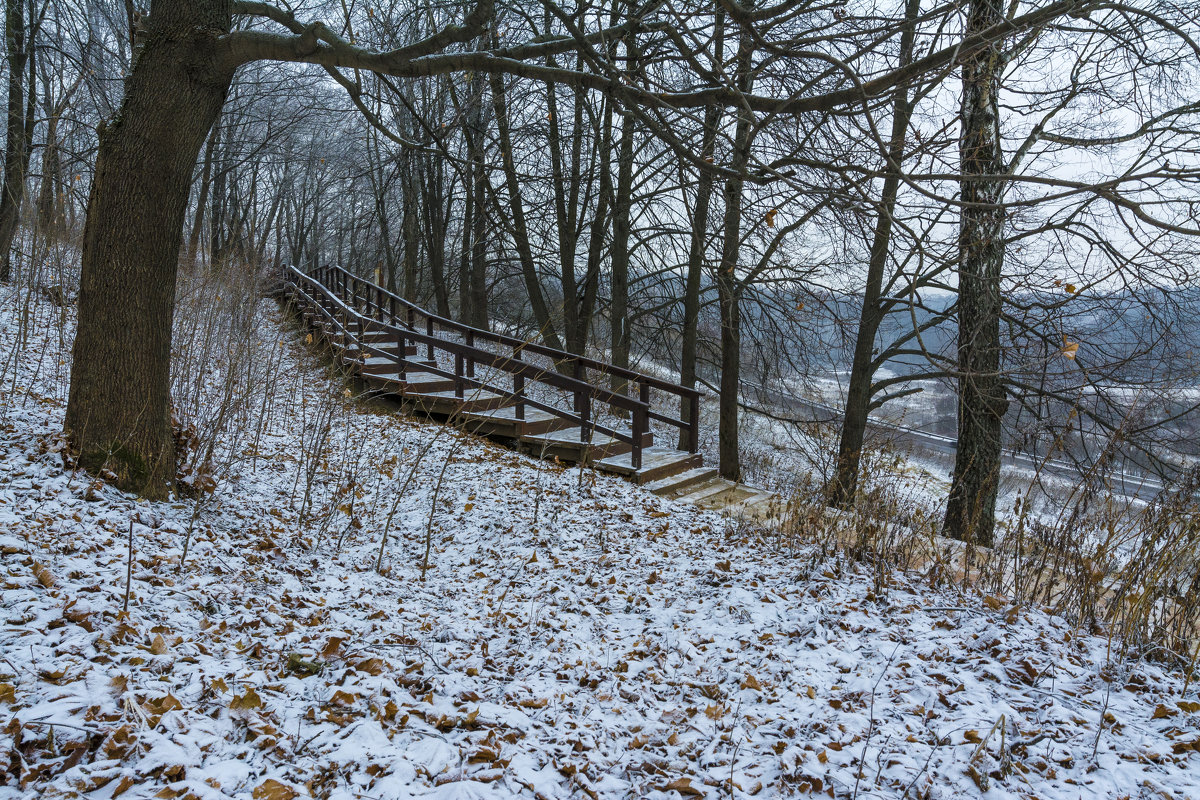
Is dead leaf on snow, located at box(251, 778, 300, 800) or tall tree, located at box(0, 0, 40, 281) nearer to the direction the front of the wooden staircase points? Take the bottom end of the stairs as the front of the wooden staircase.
the dead leaf on snow

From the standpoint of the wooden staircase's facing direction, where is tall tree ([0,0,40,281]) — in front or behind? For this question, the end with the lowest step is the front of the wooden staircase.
behind

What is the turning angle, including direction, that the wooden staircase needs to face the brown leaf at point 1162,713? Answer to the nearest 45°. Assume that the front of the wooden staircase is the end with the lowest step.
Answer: approximately 45° to its right

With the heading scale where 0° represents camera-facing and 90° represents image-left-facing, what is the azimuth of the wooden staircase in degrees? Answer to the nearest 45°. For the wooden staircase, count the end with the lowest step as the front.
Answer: approximately 315°

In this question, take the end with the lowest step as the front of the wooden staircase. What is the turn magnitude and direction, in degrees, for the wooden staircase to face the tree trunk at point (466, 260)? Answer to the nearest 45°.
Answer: approximately 135° to its left

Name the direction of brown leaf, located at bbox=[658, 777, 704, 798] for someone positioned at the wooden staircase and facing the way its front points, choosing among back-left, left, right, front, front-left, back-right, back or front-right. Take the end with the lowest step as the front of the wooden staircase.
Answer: front-right

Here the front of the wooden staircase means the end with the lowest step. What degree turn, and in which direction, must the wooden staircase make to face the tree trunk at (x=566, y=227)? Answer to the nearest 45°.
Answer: approximately 135° to its left

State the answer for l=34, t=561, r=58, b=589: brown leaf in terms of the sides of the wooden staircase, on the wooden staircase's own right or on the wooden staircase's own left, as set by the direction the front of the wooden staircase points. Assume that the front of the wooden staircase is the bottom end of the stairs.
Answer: on the wooden staircase's own right

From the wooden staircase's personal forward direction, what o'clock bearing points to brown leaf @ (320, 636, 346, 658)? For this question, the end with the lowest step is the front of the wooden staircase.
The brown leaf is roughly at 2 o'clock from the wooden staircase.

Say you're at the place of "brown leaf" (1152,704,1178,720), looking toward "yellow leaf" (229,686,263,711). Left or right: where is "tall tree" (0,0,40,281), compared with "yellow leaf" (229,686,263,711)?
right

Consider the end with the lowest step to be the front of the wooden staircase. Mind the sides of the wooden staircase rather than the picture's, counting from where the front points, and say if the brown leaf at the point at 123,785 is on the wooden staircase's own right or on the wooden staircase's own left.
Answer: on the wooden staircase's own right

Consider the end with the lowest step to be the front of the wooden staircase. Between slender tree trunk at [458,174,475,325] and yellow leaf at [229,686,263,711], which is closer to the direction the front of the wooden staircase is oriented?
the yellow leaf
